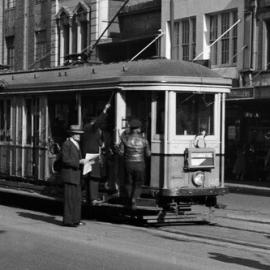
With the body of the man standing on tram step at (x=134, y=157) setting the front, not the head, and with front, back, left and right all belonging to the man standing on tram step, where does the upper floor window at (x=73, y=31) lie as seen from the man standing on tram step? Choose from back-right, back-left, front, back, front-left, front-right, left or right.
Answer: front

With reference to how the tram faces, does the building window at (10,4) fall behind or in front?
behind

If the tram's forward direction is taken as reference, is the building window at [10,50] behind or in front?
behind

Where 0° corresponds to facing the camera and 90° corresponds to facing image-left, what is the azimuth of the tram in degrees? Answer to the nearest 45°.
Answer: approximately 315°

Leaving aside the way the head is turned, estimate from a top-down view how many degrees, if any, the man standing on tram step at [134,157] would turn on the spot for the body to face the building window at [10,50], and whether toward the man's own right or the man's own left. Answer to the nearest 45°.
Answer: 0° — they already face it

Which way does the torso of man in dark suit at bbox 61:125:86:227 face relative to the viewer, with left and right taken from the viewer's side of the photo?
facing to the right of the viewer

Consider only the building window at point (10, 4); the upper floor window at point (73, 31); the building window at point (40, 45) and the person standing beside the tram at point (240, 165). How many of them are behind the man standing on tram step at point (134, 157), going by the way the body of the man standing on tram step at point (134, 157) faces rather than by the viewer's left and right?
0

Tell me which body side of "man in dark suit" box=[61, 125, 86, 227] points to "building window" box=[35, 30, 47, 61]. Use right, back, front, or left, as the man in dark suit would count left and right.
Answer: left

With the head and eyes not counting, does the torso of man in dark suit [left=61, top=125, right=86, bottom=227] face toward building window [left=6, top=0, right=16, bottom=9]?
no

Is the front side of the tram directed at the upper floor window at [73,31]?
no

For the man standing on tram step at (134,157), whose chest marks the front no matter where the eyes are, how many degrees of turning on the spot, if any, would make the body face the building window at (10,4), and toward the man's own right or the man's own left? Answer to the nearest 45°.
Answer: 0° — they already face it

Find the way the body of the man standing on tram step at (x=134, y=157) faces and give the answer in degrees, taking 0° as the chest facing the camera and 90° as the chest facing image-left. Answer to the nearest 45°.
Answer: approximately 180°
